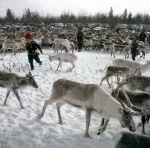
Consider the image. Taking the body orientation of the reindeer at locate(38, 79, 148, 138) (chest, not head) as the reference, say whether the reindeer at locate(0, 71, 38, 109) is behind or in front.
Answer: behind

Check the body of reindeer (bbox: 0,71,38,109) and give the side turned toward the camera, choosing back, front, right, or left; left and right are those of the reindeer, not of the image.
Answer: right

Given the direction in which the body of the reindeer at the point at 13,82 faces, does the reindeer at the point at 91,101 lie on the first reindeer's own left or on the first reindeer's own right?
on the first reindeer's own right

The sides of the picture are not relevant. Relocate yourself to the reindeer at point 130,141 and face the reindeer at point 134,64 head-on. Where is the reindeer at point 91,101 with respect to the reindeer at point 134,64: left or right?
left

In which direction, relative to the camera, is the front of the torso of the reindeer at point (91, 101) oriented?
to the viewer's right
